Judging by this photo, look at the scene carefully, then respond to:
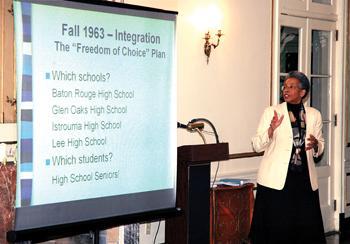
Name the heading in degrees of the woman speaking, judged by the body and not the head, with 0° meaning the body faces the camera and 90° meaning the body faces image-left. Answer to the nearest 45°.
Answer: approximately 0°
